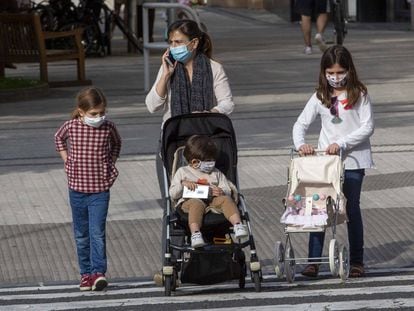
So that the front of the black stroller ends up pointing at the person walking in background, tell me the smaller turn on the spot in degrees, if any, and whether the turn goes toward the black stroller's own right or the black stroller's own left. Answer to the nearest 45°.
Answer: approximately 180°

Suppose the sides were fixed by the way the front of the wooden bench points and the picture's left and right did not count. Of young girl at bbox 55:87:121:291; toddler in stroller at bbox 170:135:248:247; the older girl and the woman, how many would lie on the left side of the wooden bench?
0

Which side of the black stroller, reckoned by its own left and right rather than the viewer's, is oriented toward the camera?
front

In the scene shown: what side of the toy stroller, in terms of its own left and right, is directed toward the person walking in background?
back

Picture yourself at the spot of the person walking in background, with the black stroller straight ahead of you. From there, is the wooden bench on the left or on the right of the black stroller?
right

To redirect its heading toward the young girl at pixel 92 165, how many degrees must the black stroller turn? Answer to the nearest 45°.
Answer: approximately 90° to its right

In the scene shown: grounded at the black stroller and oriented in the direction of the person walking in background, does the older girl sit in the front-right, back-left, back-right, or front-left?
front-right

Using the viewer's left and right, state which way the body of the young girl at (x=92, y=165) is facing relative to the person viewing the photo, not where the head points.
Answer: facing the viewer

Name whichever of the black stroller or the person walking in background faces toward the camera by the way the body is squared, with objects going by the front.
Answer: the black stroller

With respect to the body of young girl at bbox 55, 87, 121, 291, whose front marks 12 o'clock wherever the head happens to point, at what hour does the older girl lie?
The older girl is roughly at 9 o'clock from the young girl.

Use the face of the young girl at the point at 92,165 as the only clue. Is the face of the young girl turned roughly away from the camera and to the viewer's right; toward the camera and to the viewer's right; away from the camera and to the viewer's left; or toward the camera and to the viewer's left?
toward the camera and to the viewer's right

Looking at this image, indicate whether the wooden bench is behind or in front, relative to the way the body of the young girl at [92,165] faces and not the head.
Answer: behind

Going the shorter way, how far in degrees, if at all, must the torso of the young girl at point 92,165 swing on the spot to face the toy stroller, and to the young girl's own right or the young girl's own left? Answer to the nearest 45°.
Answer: approximately 90° to the young girl's own left

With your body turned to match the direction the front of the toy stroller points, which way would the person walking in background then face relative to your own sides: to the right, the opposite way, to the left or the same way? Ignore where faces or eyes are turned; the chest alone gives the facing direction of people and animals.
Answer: the opposite way

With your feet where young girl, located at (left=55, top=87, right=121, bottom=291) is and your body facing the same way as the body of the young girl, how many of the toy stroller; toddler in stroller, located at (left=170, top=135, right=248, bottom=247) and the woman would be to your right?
0

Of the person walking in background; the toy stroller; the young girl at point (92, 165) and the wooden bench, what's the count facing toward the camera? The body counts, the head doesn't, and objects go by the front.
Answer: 2

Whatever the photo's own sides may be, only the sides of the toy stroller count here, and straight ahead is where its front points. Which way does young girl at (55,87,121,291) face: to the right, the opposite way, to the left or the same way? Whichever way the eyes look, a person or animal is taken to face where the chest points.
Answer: the same way

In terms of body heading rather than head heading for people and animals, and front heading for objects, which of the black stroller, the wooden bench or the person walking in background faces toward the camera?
the black stroller
